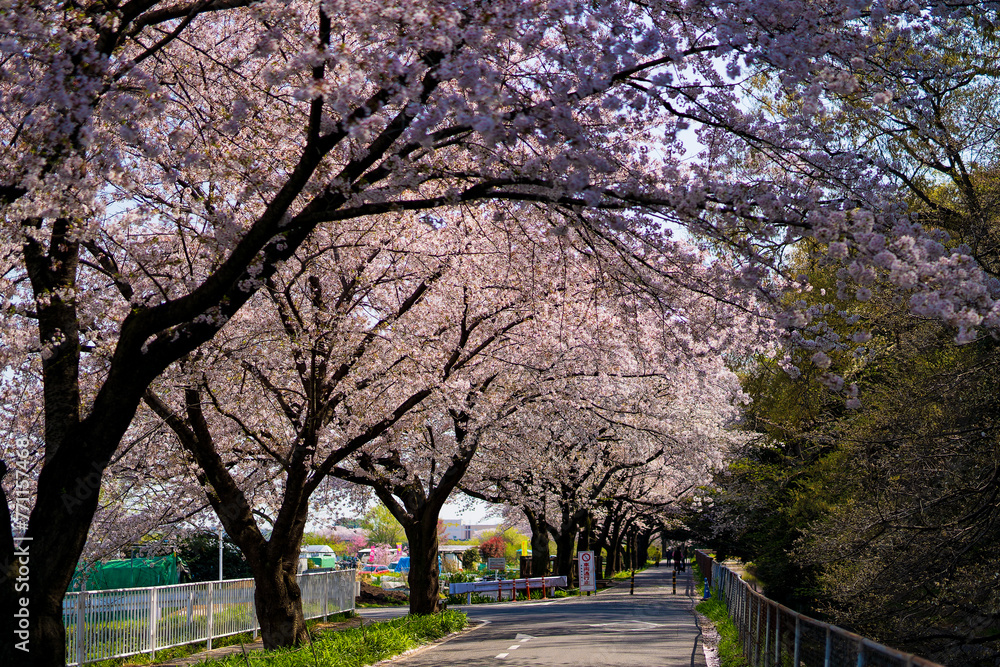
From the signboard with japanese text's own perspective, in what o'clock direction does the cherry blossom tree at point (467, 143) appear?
The cherry blossom tree is roughly at 12 o'clock from the signboard with japanese text.

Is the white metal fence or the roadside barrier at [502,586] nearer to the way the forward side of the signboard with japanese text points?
the white metal fence

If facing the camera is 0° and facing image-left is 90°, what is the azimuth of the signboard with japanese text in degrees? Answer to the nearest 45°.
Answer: approximately 0°

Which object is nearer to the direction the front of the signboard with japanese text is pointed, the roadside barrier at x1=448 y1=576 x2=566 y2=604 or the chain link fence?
the chain link fence

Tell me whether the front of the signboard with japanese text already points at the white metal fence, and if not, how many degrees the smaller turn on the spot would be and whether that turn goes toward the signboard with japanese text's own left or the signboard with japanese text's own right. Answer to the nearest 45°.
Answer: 0° — it already faces it

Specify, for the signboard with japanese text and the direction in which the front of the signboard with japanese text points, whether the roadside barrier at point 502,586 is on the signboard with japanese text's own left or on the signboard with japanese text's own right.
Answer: on the signboard with japanese text's own right

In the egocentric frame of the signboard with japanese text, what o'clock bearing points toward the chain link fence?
The chain link fence is roughly at 12 o'clock from the signboard with japanese text.

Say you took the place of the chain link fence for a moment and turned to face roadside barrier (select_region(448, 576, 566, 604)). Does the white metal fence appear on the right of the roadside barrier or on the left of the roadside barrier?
left

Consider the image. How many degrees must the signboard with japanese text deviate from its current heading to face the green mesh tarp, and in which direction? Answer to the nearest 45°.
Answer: approximately 45° to its right
